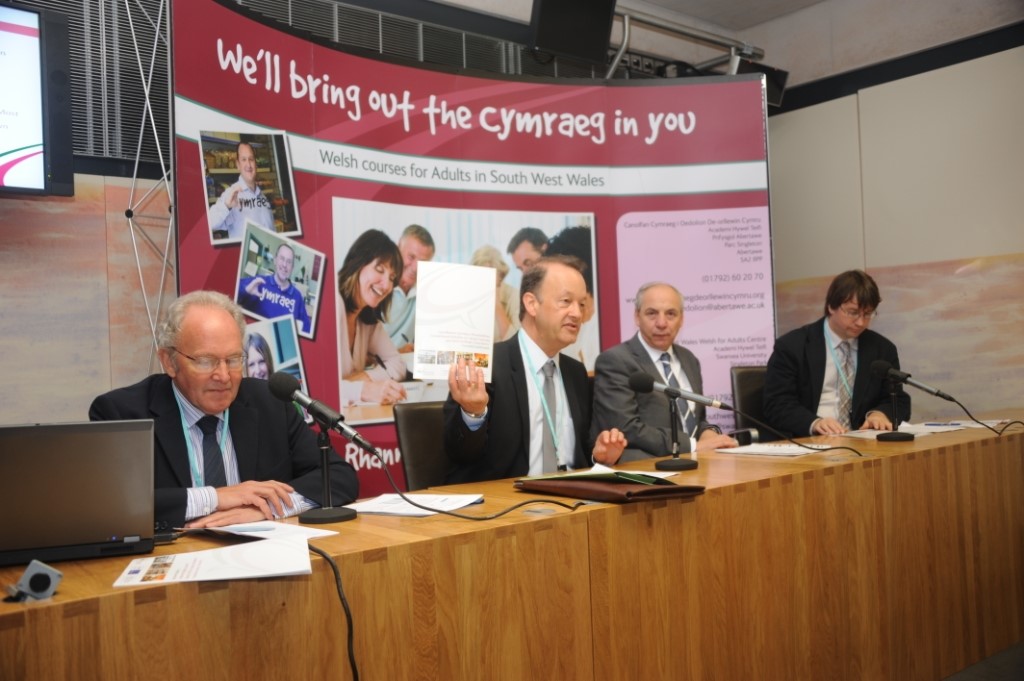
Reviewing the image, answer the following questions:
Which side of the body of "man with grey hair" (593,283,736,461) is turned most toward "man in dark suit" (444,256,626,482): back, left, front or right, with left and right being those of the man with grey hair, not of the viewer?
right

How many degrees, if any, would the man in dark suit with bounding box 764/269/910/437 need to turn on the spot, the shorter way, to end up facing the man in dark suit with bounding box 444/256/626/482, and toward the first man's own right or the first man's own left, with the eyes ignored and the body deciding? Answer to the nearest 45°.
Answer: approximately 90° to the first man's own right

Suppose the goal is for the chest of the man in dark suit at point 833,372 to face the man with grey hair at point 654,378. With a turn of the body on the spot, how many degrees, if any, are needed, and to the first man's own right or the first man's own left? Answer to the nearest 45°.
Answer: approximately 90° to the first man's own right

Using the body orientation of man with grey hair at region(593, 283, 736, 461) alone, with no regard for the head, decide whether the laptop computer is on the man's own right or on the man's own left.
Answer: on the man's own right

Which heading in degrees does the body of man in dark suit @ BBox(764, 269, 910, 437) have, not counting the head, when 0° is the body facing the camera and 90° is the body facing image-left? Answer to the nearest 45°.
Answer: approximately 315°

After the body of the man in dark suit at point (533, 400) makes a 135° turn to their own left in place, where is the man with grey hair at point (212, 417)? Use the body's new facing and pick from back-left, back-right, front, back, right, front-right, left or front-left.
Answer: back-left

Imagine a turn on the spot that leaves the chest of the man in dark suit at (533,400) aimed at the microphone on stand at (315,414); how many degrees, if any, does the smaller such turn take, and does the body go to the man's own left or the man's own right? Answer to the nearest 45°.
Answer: approximately 45° to the man's own right

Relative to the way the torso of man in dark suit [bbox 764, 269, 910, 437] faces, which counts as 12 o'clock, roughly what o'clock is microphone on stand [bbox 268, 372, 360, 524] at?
The microphone on stand is roughly at 2 o'clock from the man in dark suit.

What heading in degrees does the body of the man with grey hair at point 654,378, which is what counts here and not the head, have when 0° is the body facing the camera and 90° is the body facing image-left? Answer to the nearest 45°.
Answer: approximately 315°
